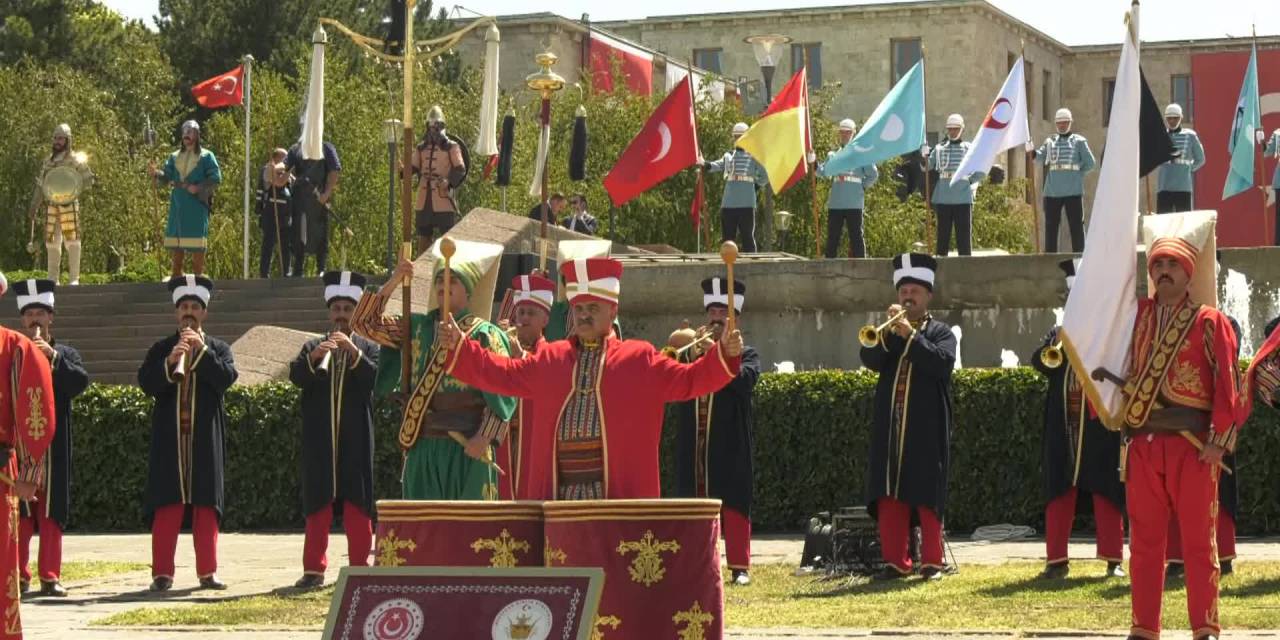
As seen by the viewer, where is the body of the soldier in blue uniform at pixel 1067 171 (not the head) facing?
toward the camera

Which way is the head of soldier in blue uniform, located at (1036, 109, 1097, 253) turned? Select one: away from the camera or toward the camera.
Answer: toward the camera

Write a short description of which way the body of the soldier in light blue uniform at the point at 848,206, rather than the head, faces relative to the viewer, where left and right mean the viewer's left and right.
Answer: facing the viewer

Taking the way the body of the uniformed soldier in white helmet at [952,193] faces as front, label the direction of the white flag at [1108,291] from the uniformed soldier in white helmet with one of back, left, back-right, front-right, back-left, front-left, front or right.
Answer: front

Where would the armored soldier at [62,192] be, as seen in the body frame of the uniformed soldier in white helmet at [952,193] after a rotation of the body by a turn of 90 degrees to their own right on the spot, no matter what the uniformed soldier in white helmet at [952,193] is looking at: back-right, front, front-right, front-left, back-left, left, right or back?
front

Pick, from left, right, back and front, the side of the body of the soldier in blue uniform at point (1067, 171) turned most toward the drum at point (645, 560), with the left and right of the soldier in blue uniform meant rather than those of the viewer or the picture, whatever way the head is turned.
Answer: front

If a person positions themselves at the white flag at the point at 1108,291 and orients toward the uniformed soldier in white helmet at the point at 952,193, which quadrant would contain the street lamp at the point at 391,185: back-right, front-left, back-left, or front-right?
front-left

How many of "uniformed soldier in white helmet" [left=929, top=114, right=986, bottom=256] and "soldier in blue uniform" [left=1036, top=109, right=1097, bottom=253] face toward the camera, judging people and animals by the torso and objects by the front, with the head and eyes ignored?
2

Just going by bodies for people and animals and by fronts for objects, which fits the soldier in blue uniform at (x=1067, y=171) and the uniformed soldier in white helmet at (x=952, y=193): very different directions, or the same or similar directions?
same or similar directions

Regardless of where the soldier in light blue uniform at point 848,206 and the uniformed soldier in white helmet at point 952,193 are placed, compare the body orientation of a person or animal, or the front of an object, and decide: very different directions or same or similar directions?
same or similar directions
